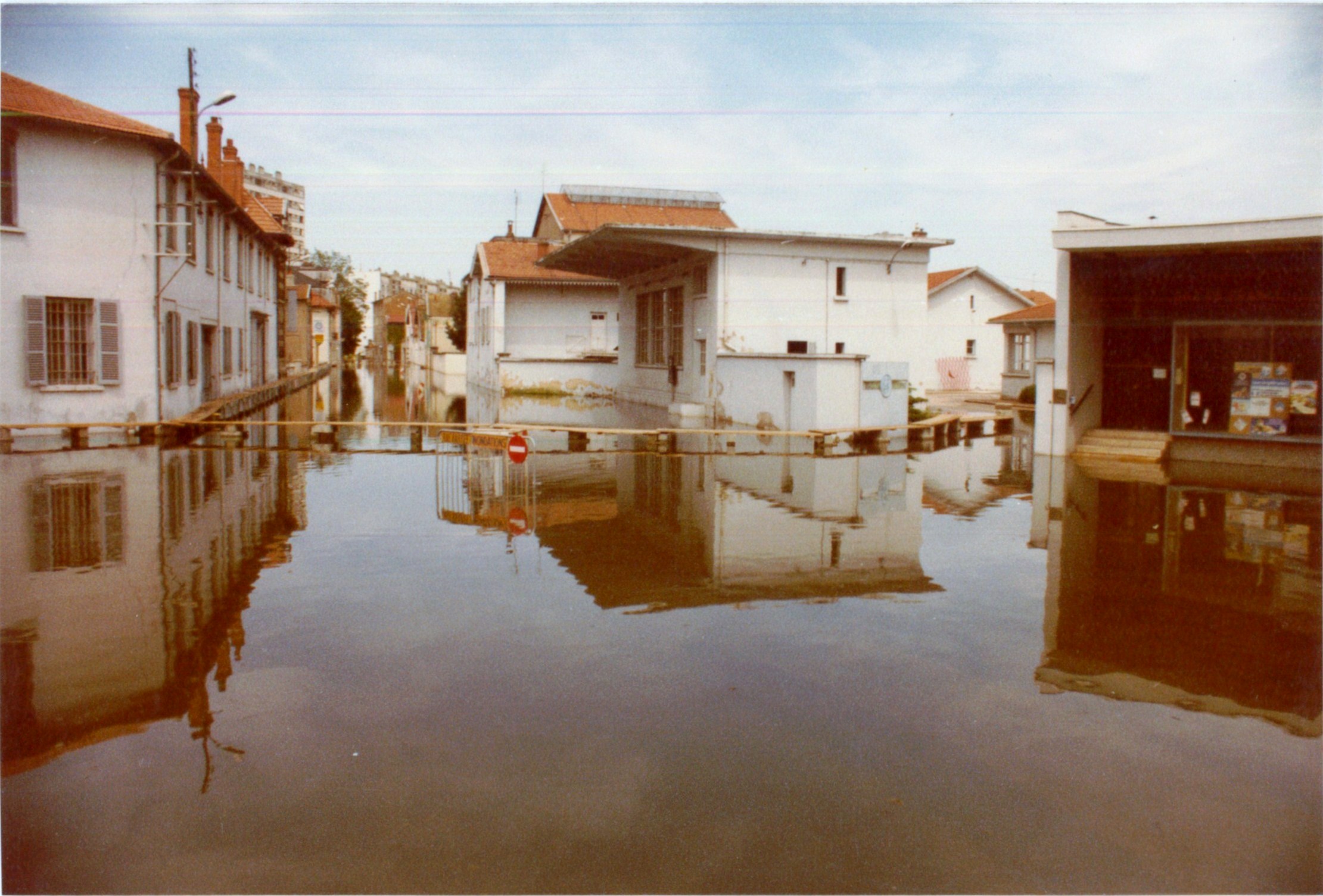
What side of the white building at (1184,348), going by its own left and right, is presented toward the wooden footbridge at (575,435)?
right

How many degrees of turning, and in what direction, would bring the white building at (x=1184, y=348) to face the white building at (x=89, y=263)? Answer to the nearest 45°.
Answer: approximately 45° to its right

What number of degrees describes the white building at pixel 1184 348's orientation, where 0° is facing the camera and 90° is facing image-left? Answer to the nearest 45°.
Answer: approximately 0°

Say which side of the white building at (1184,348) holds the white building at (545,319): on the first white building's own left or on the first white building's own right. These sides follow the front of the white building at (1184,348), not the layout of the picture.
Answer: on the first white building's own right

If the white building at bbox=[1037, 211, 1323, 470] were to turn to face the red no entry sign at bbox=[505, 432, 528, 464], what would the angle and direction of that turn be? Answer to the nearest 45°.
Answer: approximately 45° to its right
